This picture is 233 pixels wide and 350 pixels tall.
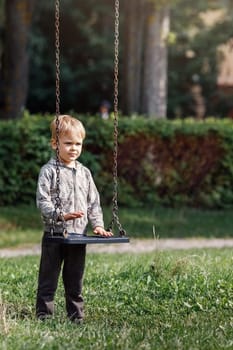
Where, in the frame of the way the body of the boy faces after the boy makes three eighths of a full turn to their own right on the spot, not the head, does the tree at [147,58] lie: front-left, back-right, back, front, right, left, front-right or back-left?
right

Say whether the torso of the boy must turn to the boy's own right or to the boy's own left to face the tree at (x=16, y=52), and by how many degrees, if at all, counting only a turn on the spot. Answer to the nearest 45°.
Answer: approximately 135° to the boy's own left

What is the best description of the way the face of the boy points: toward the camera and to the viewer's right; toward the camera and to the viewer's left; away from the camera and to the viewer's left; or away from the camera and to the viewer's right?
toward the camera and to the viewer's right

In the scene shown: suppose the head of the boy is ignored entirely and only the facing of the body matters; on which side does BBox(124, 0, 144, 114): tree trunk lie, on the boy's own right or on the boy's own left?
on the boy's own left
